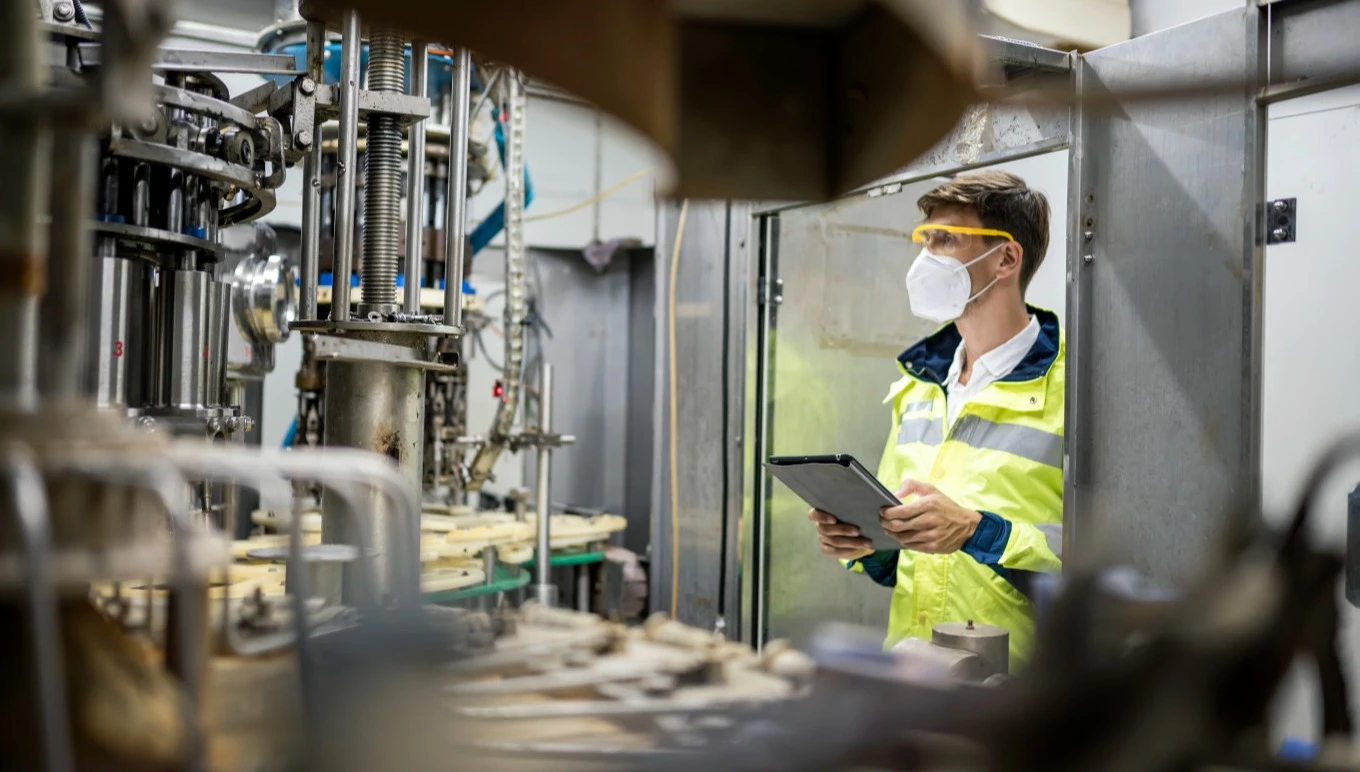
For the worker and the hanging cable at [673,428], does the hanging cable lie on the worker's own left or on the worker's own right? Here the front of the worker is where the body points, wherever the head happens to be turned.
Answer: on the worker's own right

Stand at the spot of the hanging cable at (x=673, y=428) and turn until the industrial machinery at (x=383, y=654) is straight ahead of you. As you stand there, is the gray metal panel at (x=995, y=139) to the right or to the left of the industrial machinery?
left

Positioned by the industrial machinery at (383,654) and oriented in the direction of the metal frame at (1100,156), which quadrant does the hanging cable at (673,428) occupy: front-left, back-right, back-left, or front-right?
front-left

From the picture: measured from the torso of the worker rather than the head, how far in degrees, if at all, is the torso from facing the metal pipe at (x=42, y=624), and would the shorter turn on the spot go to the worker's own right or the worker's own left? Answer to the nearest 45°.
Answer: approximately 45° to the worker's own left

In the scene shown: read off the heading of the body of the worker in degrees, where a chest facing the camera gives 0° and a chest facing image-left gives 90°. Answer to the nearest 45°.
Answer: approximately 45°

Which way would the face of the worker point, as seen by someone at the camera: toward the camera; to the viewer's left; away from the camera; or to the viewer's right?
to the viewer's left

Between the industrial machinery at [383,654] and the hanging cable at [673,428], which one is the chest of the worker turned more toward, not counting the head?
the industrial machinery

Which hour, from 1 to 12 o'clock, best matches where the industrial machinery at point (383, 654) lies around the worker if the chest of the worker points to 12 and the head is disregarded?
The industrial machinery is roughly at 11 o'clock from the worker.
